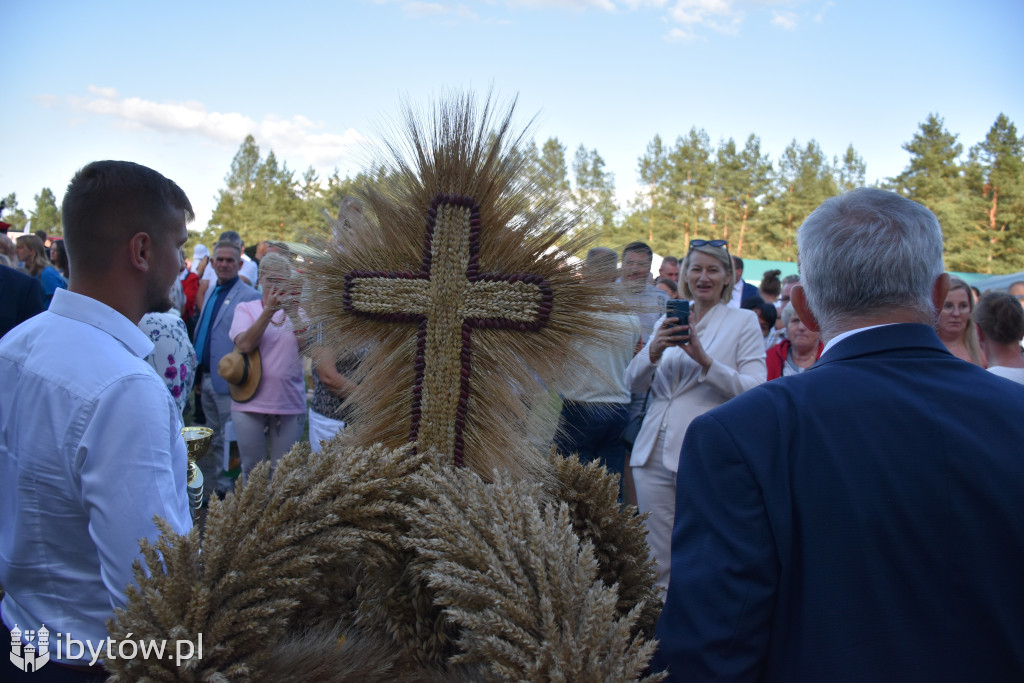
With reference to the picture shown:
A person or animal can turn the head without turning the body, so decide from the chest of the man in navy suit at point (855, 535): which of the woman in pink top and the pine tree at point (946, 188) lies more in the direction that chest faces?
the pine tree

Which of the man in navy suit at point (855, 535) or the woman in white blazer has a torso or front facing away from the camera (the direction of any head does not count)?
the man in navy suit

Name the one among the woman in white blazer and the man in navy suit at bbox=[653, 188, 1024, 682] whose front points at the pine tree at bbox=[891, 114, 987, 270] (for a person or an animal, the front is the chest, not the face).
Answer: the man in navy suit

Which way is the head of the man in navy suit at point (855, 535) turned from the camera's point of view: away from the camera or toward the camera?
away from the camera

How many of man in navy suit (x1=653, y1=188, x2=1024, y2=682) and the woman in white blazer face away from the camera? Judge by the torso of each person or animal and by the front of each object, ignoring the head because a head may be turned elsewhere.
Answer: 1

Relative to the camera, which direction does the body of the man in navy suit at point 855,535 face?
away from the camera

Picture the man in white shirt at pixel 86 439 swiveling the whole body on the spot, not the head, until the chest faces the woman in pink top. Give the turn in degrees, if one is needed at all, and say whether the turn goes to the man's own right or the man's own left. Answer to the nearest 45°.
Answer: approximately 45° to the man's own left
